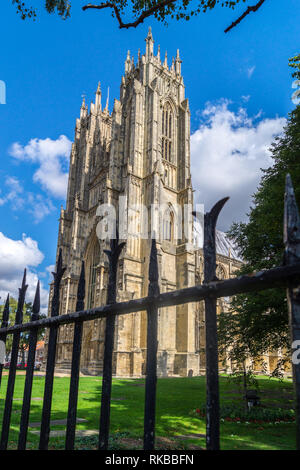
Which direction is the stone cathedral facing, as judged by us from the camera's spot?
facing the viewer and to the left of the viewer
